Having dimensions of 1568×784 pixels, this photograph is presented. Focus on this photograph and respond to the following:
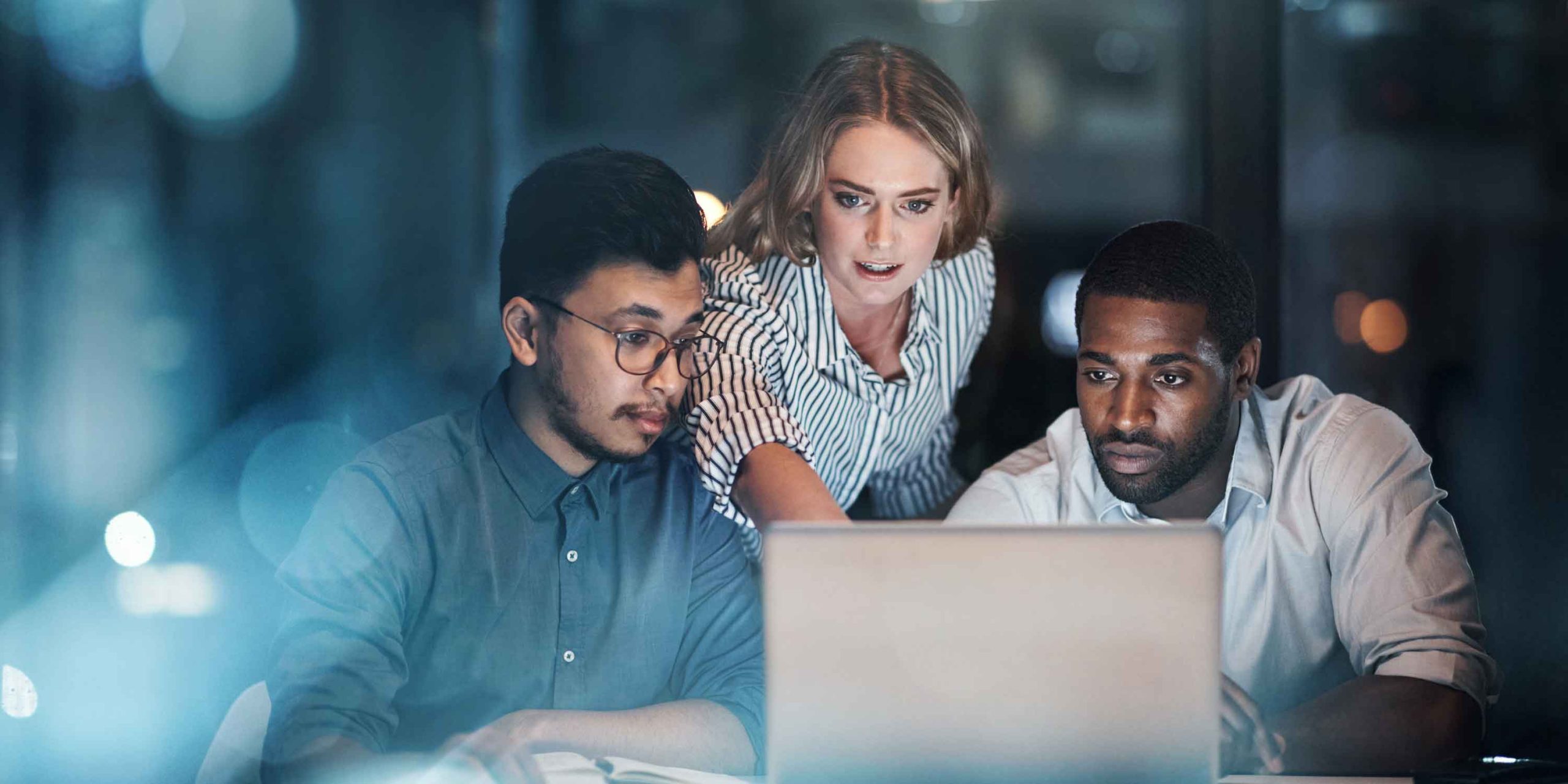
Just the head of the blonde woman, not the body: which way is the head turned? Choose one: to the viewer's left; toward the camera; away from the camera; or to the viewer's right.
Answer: toward the camera

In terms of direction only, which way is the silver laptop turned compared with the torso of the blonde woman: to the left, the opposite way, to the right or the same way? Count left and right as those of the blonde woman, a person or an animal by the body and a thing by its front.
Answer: the opposite way

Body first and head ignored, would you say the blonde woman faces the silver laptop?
yes

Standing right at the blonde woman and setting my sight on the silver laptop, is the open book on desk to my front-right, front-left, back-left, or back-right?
front-right

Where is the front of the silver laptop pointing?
away from the camera

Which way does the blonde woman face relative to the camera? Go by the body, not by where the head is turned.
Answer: toward the camera

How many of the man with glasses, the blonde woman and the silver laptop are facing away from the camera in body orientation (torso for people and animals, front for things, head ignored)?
1

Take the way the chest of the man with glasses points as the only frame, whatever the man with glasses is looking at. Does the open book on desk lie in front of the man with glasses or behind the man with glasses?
in front

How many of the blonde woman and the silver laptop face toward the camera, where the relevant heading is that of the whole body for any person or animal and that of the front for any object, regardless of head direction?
1

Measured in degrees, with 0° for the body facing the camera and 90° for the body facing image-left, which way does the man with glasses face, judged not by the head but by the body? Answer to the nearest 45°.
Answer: approximately 315°

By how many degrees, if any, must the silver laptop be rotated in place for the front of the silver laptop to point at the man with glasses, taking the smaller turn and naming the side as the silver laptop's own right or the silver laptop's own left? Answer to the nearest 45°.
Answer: approximately 45° to the silver laptop's own left

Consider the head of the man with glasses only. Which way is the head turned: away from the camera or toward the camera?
toward the camera
